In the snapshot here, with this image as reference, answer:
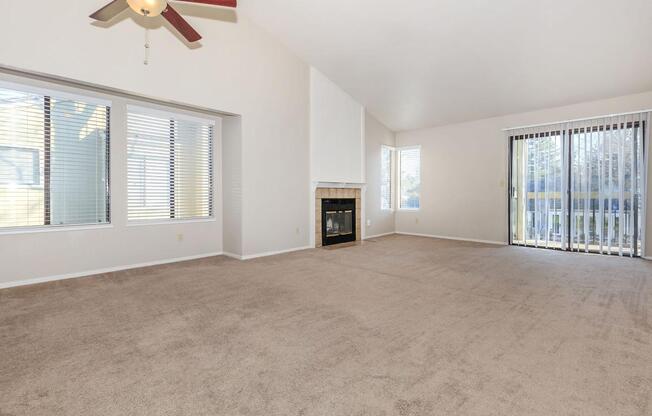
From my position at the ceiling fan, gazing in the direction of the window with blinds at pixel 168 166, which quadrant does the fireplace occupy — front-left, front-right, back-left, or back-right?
front-right

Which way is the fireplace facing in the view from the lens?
facing the viewer and to the right of the viewer

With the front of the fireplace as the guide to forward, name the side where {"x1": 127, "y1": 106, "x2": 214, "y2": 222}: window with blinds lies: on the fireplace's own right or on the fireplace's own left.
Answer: on the fireplace's own right

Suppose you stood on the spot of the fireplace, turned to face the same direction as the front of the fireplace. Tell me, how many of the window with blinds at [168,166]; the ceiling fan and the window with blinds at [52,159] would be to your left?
0

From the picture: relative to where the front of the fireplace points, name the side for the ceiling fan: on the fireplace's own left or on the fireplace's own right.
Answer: on the fireplace's own right

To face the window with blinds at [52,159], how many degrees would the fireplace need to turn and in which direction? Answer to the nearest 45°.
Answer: approximately 90° to its right

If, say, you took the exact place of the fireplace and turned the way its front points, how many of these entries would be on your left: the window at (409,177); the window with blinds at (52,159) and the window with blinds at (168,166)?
1

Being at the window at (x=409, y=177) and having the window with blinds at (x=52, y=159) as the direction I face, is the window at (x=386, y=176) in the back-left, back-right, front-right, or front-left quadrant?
front-right

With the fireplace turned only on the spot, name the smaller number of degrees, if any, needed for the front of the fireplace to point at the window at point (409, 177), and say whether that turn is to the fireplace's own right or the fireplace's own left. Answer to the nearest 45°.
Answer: approximately 90° to the fireplace's own left

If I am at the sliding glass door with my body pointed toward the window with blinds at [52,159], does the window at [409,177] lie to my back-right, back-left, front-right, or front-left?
front-right

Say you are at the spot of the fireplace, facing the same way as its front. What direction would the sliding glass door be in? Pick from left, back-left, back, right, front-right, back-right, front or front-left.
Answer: front-left

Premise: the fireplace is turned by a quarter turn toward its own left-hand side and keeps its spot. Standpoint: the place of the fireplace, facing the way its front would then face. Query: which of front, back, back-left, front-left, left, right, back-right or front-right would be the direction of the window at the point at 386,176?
front
